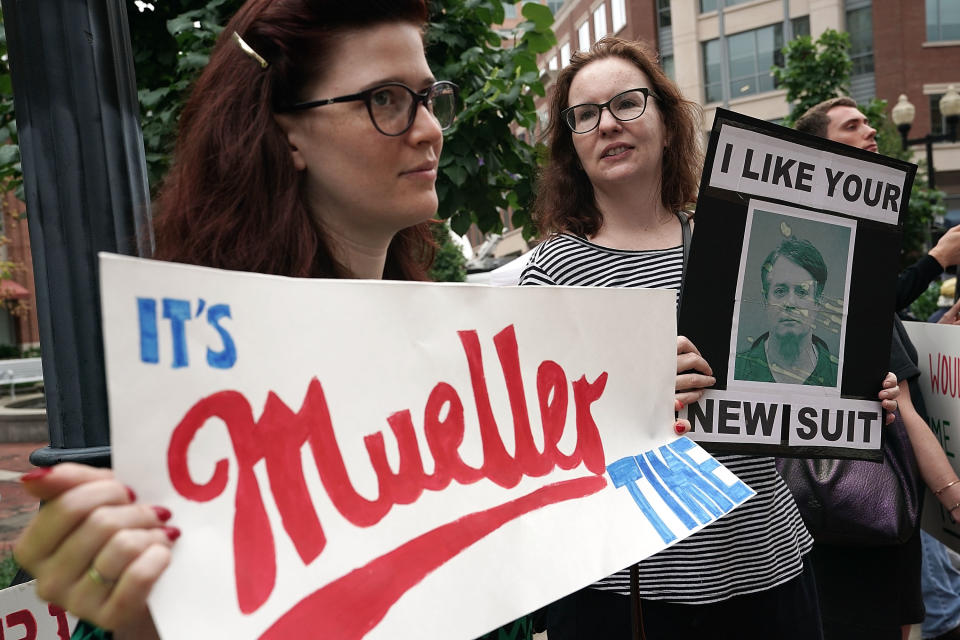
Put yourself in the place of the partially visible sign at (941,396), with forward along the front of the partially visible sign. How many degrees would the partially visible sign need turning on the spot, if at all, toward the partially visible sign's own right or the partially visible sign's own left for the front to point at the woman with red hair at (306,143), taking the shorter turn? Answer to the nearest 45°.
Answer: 0° — it already faces them

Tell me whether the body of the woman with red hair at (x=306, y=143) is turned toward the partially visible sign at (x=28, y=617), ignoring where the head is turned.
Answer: no

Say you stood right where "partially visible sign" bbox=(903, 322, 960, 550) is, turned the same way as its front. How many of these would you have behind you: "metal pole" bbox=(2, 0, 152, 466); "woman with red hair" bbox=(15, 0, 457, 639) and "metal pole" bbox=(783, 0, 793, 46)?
1

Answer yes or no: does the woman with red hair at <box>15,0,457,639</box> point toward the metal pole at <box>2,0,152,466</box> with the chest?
no

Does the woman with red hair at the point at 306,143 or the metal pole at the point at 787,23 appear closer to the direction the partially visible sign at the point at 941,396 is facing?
the woman with red hair

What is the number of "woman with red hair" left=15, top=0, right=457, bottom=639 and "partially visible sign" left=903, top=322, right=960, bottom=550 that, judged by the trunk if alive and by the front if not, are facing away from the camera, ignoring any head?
0

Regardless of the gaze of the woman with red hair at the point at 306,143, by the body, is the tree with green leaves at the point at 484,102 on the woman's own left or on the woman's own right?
on the woman's own left

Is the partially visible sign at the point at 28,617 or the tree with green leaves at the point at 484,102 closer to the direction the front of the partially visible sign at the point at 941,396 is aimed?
the partially visible sign

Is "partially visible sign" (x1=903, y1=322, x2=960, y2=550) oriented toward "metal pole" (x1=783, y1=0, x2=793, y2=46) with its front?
no

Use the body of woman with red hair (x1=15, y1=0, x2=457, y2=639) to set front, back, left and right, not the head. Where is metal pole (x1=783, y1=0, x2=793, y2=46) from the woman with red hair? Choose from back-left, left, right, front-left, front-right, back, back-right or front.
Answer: left

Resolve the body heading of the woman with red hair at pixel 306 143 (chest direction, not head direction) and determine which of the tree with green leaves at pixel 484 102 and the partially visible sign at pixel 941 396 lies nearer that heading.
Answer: the partially visible sign

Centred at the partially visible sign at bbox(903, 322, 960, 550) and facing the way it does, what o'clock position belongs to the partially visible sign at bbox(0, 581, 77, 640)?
the partially visible sign at bbox(0, 581, 77, 640) is roughly at 1 o'clock from the partially visible sign at bbox(903, 322, 960, 550).

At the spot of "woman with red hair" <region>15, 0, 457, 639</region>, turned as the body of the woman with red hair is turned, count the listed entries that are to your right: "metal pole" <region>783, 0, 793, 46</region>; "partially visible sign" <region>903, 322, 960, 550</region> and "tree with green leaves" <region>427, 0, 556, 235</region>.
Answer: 0

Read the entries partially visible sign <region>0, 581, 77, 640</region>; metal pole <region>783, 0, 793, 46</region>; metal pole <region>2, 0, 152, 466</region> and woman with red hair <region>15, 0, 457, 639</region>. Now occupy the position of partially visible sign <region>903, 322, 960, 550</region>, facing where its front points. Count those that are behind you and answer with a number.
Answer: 1

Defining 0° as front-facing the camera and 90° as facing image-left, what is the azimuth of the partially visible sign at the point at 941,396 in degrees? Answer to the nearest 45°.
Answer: approximately 0°
